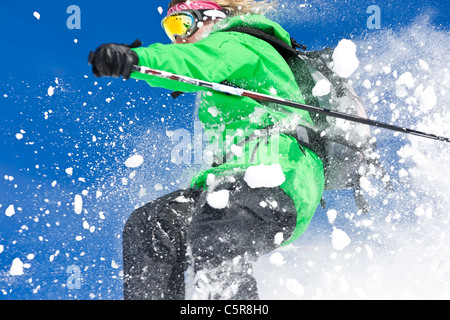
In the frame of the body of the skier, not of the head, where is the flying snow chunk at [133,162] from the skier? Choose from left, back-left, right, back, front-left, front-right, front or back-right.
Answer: front-right

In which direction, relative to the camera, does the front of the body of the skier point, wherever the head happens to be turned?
to the viewer's left

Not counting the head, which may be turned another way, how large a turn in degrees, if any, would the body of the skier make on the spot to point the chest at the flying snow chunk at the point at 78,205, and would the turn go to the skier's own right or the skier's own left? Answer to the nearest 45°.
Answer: approximately 45° to the skier's own right
